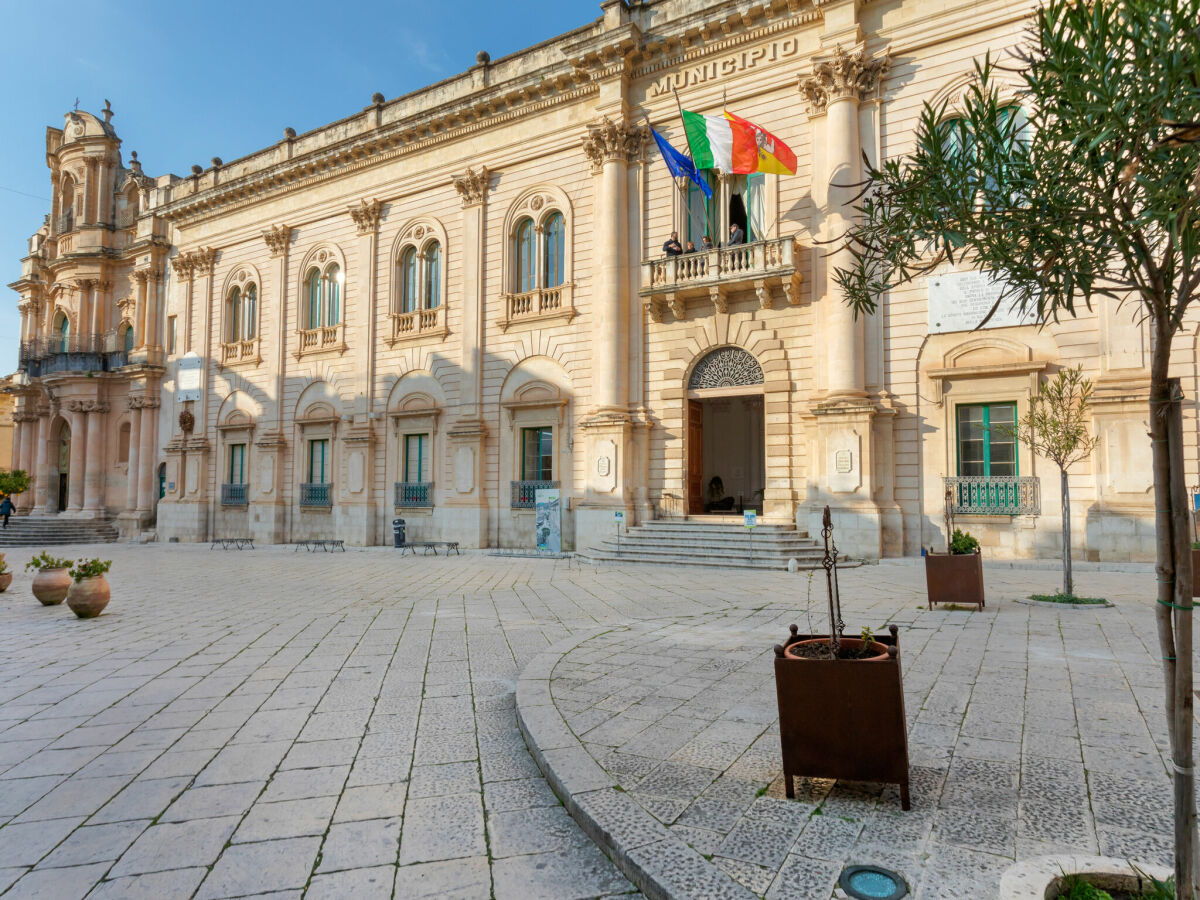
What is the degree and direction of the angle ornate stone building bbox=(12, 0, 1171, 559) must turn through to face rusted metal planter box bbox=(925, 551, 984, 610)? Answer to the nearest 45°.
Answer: approximately 90° to its left

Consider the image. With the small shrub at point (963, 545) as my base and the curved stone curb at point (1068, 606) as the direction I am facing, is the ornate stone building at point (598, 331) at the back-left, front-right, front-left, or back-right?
back-left

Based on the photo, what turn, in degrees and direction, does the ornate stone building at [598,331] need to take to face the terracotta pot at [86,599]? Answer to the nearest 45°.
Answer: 0° — it already faces it

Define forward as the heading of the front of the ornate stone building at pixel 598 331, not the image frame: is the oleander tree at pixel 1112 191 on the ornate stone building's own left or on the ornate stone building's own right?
on the ornate stone building's own left

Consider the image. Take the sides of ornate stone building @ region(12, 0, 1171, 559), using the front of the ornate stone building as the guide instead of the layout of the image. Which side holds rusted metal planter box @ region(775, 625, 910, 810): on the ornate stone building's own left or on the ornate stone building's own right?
on the ornate stone building's own left

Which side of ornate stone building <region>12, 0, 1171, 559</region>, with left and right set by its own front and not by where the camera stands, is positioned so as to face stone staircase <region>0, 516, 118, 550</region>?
right

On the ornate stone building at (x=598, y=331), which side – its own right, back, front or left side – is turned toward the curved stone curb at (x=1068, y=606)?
left

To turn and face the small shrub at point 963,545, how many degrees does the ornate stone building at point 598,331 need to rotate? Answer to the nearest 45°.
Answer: approximately 90° to its left

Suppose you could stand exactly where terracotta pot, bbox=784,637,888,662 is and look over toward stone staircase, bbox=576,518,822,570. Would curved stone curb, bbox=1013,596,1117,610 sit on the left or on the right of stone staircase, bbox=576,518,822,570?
right

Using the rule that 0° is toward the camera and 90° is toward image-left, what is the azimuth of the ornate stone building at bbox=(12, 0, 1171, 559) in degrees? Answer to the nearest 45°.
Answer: approximately 45°

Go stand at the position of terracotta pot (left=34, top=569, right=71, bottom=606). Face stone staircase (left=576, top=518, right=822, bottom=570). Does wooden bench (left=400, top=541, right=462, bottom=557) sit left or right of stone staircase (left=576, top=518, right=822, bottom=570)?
left
